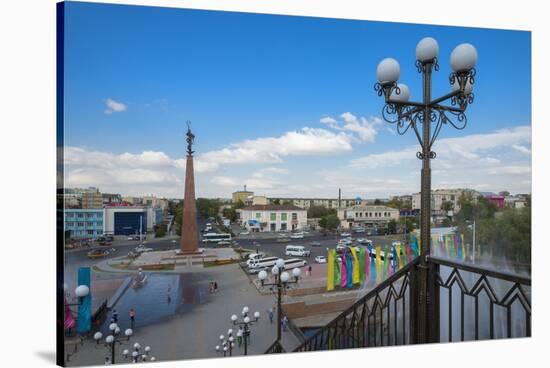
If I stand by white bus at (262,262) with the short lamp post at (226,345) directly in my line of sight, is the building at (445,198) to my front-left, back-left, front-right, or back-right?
back-left
